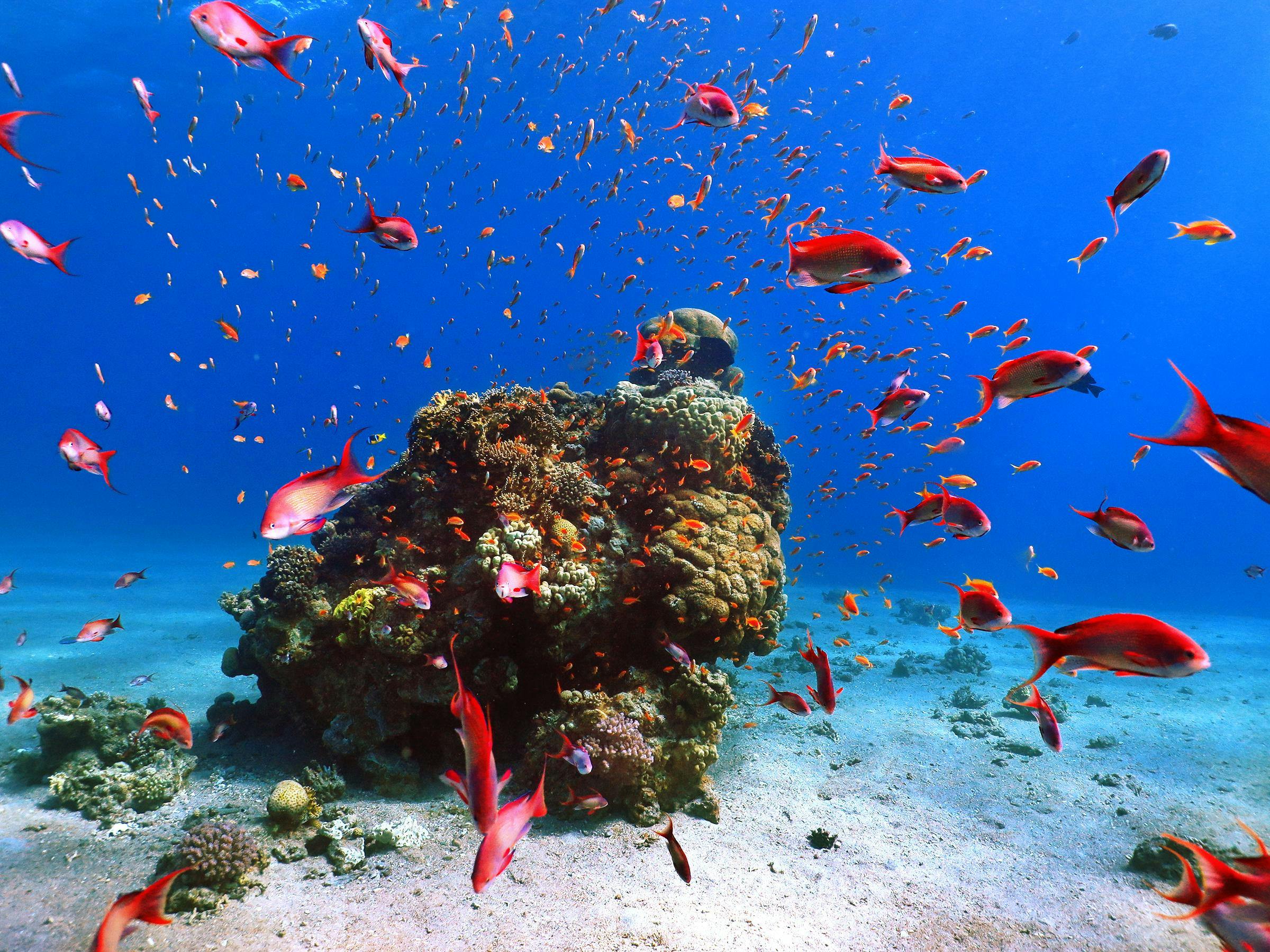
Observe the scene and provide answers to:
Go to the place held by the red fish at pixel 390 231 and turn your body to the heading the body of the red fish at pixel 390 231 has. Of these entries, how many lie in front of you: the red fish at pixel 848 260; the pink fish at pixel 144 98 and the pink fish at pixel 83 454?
1

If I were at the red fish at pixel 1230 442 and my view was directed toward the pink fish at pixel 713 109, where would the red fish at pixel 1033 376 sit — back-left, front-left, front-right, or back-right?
front-right

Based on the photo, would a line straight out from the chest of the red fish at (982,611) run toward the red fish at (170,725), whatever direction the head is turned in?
no

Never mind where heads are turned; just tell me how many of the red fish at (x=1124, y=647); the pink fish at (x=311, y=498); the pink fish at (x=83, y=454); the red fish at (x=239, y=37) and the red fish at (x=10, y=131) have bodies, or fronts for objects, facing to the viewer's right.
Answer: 1

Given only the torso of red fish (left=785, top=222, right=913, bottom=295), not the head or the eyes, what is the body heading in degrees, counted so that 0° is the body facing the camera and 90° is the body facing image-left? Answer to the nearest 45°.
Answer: approximately 270°

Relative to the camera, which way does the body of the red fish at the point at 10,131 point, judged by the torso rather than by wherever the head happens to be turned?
to the viewer's left

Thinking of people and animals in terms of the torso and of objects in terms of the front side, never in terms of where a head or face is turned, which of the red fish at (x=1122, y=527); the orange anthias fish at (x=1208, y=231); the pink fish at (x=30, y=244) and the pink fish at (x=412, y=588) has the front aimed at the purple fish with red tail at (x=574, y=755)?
the pink fish at (x=412, y=588)

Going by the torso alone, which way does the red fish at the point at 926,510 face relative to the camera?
to the viewer's right

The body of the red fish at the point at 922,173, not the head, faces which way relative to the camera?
to the viewer's right

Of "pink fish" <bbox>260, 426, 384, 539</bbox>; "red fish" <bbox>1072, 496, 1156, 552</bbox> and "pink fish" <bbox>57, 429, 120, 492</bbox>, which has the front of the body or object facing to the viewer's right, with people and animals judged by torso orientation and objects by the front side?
the red fish

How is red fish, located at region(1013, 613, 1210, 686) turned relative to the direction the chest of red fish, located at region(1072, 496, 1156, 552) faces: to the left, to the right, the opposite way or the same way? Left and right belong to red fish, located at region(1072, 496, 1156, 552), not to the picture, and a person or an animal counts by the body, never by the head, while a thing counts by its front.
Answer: the same way

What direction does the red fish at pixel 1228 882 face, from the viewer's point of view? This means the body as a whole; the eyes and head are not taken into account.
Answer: to the viewer's right

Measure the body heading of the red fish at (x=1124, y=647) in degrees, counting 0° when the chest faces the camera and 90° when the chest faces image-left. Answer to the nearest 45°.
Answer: approximately 270°

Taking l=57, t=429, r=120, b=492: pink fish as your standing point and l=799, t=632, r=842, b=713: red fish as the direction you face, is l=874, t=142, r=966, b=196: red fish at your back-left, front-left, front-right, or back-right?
front-right

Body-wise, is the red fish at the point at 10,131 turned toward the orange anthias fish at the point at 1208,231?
no

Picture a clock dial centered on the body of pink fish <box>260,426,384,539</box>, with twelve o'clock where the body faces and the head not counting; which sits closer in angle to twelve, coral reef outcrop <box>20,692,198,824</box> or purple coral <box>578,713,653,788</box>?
the coral reef outcrop
